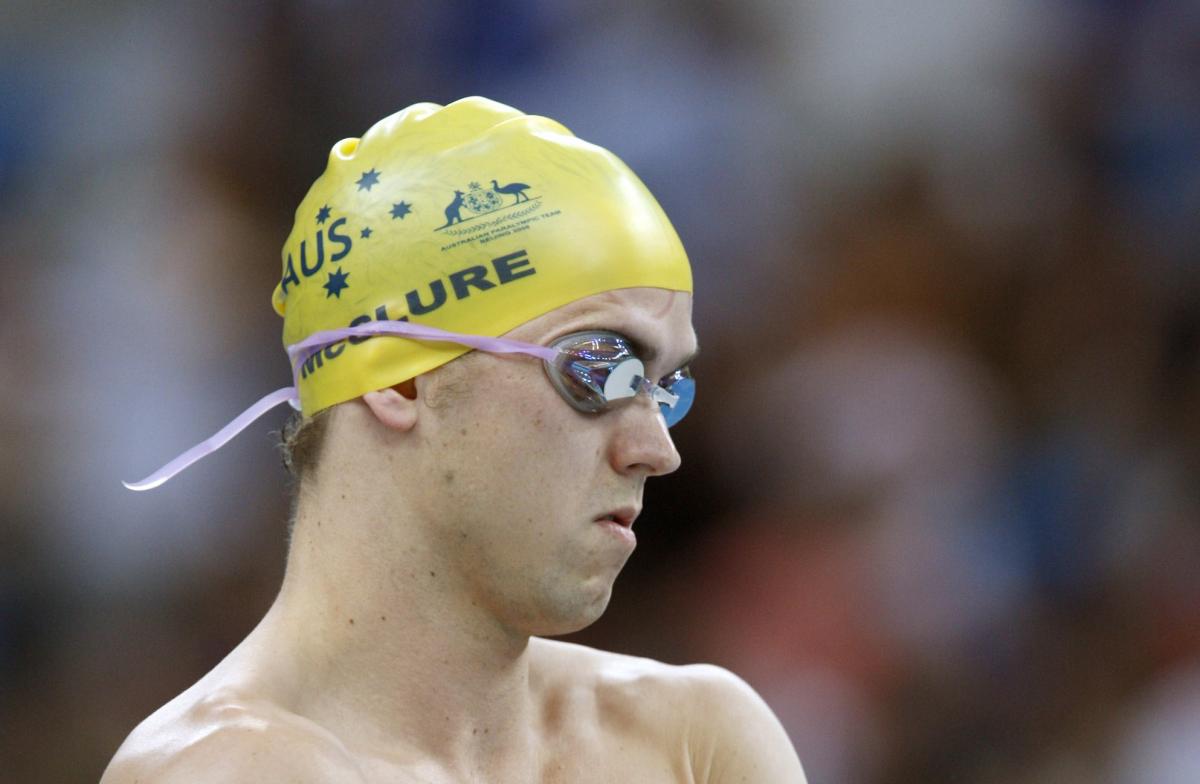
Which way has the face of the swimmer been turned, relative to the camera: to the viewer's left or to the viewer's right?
to the viewer's right

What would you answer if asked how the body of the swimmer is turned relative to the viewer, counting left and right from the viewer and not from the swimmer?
facing the viewer and to the right of the viewer
